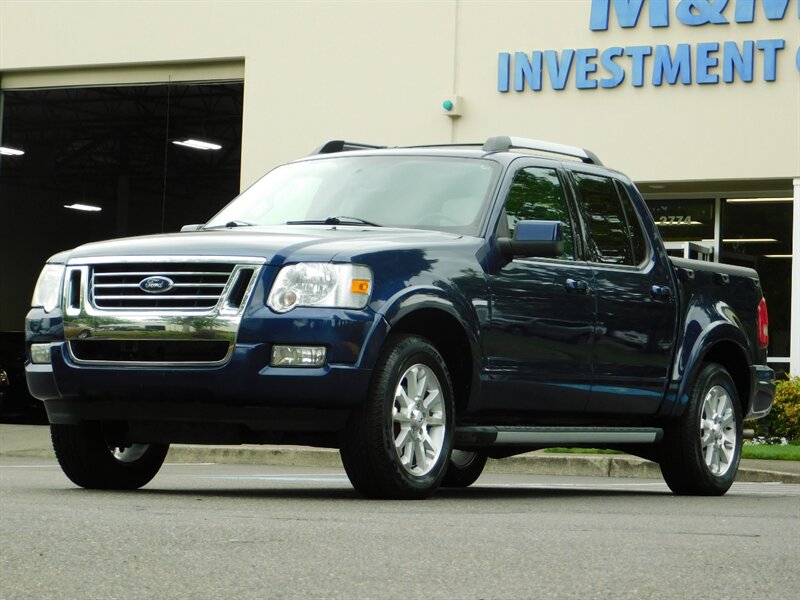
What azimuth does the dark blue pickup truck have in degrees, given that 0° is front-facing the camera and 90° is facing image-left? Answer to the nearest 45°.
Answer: approximately 45°

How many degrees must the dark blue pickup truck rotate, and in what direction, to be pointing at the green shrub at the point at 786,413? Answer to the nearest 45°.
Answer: approximately 180°
